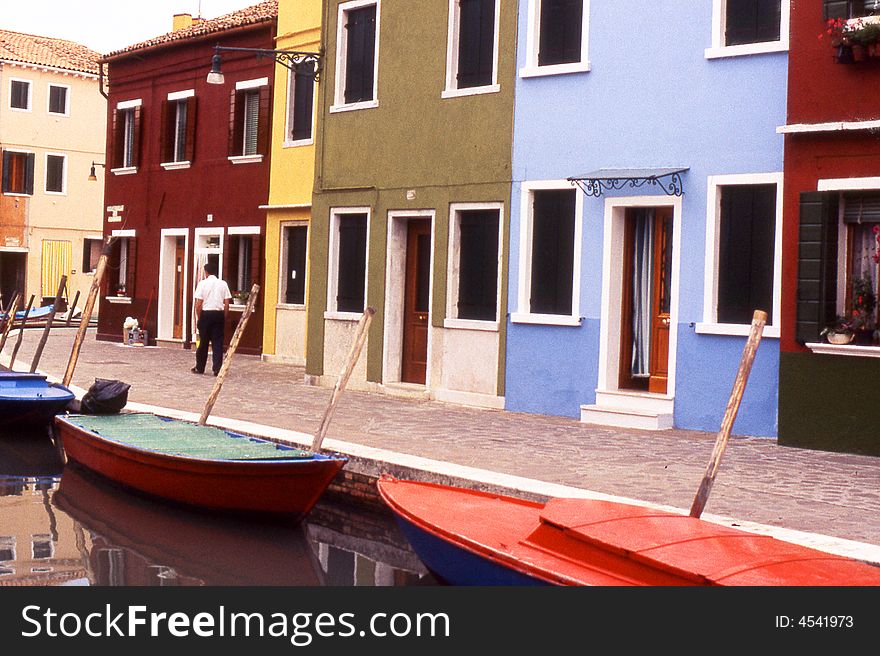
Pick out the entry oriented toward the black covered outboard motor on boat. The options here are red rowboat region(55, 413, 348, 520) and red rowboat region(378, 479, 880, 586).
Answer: red rowboat region(378, 479, 880, 586)

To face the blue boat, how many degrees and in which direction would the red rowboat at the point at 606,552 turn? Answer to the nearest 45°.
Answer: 0° — it already faces it

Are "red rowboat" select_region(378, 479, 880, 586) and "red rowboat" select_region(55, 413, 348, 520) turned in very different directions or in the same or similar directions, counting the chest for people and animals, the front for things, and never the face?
very different directions

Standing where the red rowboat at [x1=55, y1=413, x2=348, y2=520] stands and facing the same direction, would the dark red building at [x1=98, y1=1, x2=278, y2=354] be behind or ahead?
behind

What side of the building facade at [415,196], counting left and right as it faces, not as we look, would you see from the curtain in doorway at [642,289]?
left

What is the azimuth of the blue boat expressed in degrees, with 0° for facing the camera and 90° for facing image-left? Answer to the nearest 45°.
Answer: approximately 270°

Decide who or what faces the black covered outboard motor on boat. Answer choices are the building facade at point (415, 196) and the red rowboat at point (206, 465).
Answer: the building facade

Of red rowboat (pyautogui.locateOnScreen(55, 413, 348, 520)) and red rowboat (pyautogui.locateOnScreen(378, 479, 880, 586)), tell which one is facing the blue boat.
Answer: red rowboat (pyautogui.locateOnScreen(378, 479, 880, 586))

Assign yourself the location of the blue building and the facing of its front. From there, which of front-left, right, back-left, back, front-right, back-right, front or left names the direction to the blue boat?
front-right

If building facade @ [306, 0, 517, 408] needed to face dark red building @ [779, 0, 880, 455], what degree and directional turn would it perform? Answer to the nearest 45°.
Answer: approximately 90° to its left

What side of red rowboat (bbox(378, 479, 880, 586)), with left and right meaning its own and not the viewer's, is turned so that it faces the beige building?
front

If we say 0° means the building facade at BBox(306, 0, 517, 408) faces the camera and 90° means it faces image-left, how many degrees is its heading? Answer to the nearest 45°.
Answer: approximately 45°

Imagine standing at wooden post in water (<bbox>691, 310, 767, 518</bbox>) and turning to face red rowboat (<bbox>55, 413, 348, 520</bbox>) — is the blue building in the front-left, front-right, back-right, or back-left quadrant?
front-right

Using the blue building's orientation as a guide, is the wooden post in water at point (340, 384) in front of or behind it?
in front

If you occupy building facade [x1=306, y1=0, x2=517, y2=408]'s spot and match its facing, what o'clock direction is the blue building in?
The blue building is roughly at 9 o'clock from the building facade.

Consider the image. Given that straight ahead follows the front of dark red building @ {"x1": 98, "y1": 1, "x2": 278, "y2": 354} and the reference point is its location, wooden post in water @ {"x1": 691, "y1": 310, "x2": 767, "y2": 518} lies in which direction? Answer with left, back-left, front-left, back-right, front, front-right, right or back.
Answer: front-left

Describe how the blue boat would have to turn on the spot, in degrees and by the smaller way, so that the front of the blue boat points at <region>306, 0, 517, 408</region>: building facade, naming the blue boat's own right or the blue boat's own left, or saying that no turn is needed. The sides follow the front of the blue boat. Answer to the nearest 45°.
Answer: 0° — it already faces it

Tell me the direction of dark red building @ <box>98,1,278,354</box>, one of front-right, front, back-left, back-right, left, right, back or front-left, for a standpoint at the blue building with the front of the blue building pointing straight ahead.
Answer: right

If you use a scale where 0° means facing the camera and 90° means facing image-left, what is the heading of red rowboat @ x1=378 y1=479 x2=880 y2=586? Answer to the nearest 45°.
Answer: approximately 135°

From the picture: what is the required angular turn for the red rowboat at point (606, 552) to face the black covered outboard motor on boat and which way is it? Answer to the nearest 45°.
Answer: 0° — it already faces it
